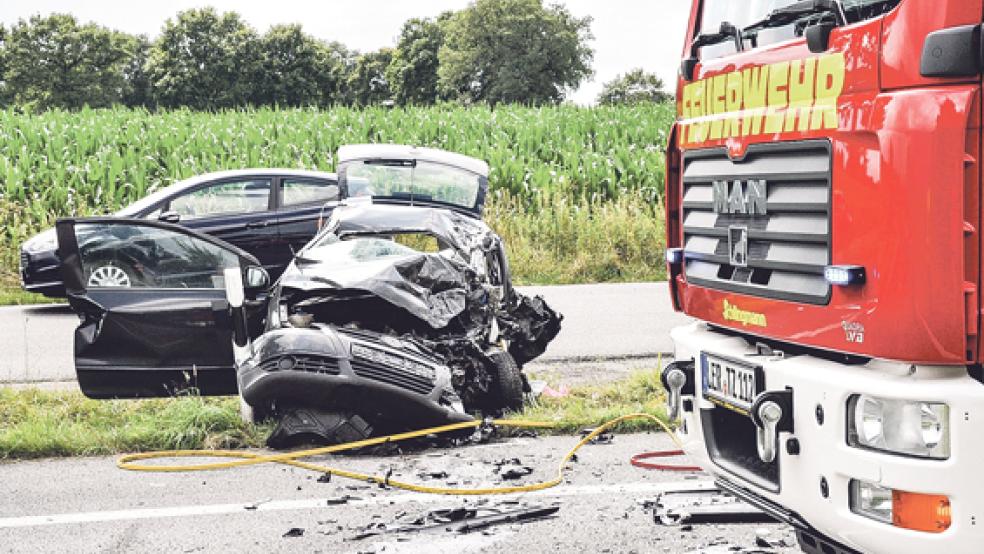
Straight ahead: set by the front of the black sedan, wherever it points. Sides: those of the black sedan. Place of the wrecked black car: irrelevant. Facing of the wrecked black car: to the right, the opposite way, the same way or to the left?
to the left

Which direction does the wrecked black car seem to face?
toward the camera

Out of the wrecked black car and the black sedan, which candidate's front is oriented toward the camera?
the wrecked black car

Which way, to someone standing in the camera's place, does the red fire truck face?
facing the viewer and to the left of the viewer

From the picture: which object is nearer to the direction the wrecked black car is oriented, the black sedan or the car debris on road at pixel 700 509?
the car debris on road

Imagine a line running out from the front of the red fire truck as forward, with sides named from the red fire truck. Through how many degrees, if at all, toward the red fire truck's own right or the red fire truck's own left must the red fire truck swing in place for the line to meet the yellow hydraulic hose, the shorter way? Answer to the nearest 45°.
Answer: approximately 90° to the red fire truck's own right

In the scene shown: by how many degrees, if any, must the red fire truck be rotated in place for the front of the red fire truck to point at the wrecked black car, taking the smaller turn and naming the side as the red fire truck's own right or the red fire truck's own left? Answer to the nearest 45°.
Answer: approximately 90° to the red fire truck's own right

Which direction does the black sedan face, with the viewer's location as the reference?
facing to the left of the viewer

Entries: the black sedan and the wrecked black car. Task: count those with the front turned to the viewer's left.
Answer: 1

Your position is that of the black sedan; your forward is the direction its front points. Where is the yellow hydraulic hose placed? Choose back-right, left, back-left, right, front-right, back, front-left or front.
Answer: left

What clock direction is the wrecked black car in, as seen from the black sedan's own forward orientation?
The wrecked black car is roughly at 9 o'clock from the black sedan.

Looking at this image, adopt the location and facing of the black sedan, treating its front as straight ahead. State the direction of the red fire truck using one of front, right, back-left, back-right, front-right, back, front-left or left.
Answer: left
